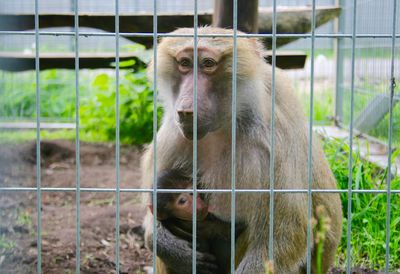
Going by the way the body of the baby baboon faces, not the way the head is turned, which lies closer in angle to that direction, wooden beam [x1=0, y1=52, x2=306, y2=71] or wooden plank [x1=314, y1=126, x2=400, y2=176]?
the wooden beam

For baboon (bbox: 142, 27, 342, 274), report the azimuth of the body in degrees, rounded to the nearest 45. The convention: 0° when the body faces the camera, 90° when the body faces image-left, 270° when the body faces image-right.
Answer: approximately 45°

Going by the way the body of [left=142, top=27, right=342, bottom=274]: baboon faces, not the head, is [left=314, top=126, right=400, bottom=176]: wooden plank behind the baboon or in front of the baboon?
behind

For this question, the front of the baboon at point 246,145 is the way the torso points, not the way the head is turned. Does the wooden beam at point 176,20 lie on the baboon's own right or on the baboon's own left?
on the baboon's own right
